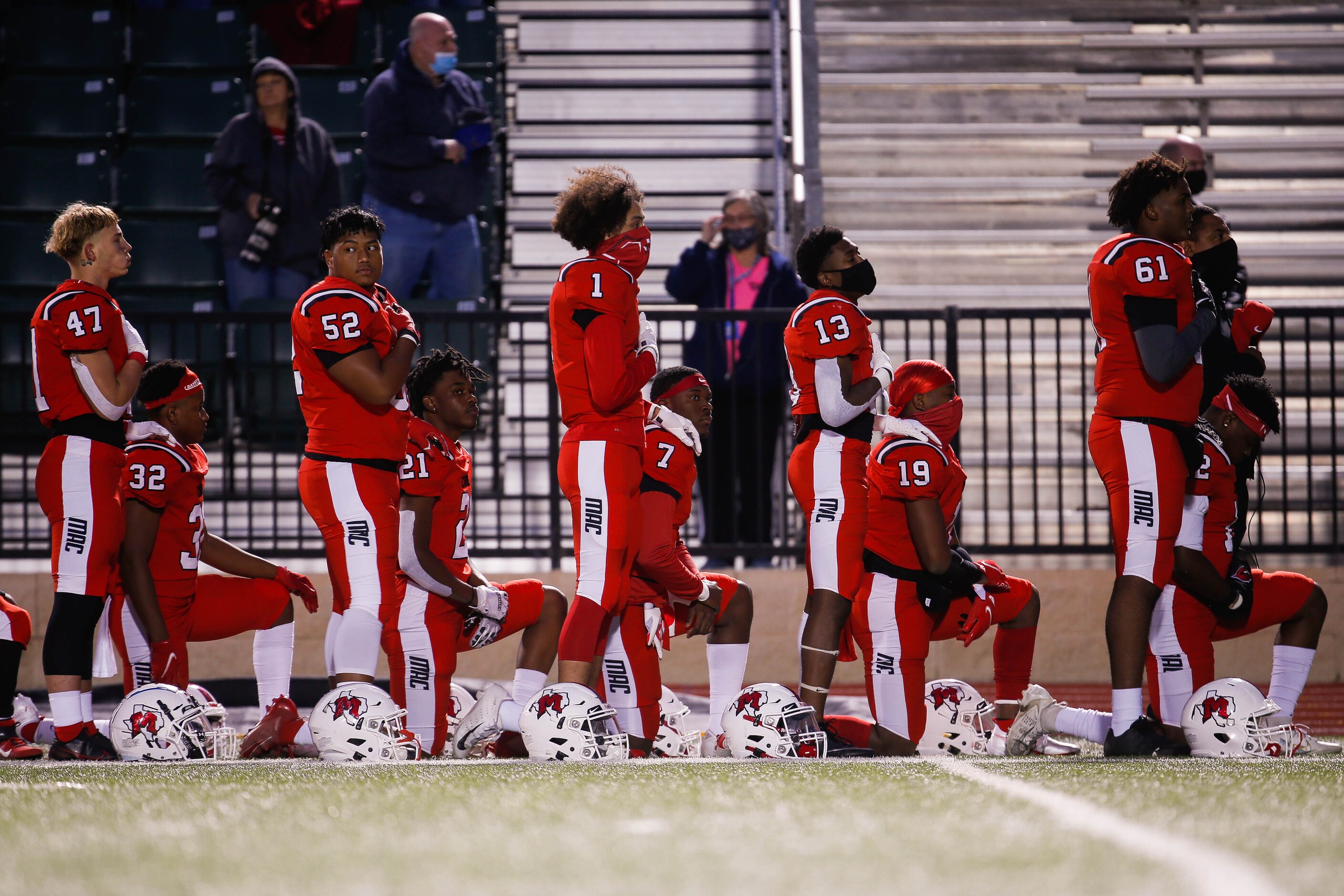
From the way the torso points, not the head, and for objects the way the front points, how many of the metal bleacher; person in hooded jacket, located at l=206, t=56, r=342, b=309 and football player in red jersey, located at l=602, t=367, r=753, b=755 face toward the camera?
2

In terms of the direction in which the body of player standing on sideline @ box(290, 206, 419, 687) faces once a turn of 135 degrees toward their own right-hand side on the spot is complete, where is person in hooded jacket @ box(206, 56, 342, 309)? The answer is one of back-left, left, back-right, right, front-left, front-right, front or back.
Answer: back-right

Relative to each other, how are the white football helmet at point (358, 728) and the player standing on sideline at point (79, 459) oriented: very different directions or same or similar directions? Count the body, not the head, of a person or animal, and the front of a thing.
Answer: same or similar directions

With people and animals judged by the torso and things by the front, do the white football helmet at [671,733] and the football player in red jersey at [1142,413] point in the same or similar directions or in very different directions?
same or similar directions

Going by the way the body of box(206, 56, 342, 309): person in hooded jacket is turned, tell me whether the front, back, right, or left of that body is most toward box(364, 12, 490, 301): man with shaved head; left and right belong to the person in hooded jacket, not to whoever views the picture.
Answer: left

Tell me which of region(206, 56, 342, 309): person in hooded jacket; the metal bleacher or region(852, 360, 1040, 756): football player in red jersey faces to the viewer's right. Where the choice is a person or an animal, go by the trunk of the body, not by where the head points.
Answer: the football player in red jersey

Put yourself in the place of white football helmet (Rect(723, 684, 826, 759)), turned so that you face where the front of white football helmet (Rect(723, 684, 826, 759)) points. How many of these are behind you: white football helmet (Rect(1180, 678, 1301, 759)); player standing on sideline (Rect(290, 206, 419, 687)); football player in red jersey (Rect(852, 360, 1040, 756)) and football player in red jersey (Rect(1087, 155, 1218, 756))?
1

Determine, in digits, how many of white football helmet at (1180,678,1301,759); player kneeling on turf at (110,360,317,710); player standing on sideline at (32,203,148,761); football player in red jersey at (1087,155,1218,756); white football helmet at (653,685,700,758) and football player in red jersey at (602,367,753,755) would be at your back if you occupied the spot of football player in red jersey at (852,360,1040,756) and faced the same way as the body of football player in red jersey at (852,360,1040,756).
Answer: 4

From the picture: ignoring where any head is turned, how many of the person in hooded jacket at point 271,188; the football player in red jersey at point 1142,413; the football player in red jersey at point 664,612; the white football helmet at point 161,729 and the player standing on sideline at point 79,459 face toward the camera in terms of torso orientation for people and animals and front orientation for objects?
1

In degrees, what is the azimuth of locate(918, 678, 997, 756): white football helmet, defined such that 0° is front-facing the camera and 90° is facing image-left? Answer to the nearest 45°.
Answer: approximately 270°

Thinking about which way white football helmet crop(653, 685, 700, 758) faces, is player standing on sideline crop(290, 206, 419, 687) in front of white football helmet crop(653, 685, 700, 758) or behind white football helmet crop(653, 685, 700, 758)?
behind

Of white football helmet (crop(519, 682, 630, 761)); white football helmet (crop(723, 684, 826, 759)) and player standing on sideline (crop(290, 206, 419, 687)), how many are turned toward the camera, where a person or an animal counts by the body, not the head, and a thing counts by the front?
0

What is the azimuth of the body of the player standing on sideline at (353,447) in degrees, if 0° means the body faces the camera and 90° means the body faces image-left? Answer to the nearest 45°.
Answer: approximately 270°

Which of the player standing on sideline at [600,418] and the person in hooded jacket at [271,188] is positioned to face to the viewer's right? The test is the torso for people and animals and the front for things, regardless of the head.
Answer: the player standing on sideline

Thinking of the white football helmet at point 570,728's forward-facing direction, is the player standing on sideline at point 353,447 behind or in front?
behind
